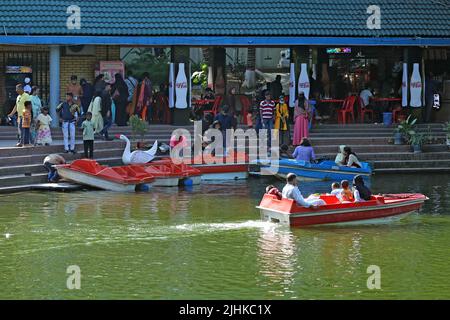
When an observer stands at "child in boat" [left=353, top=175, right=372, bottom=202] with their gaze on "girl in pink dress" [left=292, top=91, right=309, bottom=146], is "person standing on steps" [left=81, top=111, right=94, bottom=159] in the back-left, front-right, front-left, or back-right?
front-left

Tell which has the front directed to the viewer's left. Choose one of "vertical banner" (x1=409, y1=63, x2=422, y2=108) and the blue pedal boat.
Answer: the blue pedal boat

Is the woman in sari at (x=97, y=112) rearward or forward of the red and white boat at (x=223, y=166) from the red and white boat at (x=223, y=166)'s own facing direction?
forward

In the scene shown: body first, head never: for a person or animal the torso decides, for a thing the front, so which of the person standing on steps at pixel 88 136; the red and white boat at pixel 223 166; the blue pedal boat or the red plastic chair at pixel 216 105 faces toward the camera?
the person standing on steps

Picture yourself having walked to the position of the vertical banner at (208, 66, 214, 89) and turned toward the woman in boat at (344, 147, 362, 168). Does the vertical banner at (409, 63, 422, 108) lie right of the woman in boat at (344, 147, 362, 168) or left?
left

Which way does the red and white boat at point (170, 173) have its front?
to the viewer's left

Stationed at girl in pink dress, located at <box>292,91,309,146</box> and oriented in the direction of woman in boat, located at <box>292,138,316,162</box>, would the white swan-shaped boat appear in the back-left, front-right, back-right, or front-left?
front-right

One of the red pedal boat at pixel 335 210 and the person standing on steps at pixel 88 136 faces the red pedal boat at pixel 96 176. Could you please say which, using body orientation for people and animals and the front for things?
the person standing on steps

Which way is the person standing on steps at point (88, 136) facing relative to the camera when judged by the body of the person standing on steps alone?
toward the camera

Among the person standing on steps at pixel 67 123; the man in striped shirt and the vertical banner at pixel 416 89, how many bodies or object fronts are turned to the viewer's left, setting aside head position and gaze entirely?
0

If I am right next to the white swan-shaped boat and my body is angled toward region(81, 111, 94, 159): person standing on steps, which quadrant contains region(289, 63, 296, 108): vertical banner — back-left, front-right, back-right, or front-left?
back-right

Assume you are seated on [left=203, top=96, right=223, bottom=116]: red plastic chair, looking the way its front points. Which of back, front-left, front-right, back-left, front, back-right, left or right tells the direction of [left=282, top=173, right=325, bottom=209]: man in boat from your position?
left

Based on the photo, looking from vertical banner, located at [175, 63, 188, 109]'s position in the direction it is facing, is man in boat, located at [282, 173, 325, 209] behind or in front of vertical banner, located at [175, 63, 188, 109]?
in front

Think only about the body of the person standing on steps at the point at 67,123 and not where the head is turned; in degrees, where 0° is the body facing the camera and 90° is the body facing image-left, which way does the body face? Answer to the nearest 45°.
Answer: approximately 0°

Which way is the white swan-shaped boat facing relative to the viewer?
to the viewer's left
